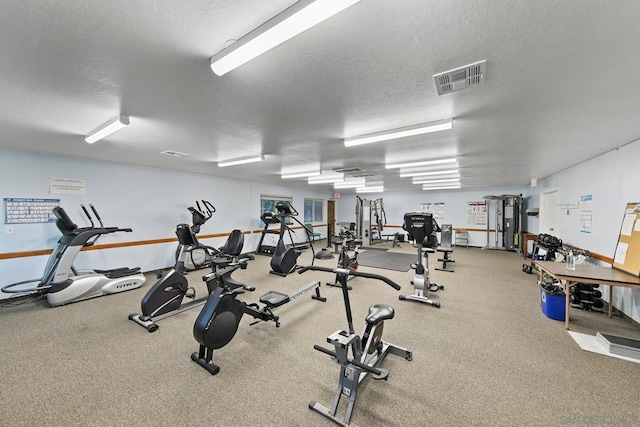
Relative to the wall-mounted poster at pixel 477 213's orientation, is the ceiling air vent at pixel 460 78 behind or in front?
in front

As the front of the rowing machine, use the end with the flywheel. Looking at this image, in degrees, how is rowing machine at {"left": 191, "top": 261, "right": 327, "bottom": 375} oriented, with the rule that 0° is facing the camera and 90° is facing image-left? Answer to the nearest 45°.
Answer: approximately 45°

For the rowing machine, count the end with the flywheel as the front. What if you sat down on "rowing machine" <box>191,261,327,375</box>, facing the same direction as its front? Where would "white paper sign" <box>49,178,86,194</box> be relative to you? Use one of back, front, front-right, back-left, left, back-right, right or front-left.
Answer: right

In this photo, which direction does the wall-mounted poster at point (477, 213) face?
toward the camera

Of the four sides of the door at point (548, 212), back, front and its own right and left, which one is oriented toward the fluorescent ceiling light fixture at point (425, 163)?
front
